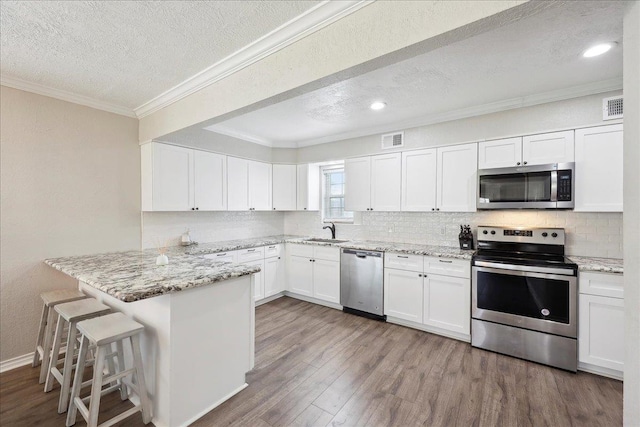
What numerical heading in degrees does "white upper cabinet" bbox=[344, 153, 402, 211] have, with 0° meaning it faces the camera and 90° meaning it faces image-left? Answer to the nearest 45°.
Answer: approximately 45°

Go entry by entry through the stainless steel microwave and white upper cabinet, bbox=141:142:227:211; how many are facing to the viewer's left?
0

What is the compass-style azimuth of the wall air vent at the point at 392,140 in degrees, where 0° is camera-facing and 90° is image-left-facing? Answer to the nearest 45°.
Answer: approximately 45°

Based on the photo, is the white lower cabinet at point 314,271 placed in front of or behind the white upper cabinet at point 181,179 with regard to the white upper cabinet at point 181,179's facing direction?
in front

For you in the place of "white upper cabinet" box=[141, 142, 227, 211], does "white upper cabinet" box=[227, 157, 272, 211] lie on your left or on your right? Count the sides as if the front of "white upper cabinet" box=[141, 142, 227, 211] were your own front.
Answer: on your left

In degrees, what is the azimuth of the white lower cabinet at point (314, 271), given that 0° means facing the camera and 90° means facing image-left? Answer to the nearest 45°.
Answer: approximately 45°

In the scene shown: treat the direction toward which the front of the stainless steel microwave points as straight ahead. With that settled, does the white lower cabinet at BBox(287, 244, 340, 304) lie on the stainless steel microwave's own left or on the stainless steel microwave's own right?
on the stainless steel microwave's own right

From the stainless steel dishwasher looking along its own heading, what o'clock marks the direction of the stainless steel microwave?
The stainless steel microwave is roughly at 8 o'clock from the stainless steel dishwasher.

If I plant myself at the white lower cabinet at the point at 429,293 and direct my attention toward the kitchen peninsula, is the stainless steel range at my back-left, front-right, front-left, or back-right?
back-left
